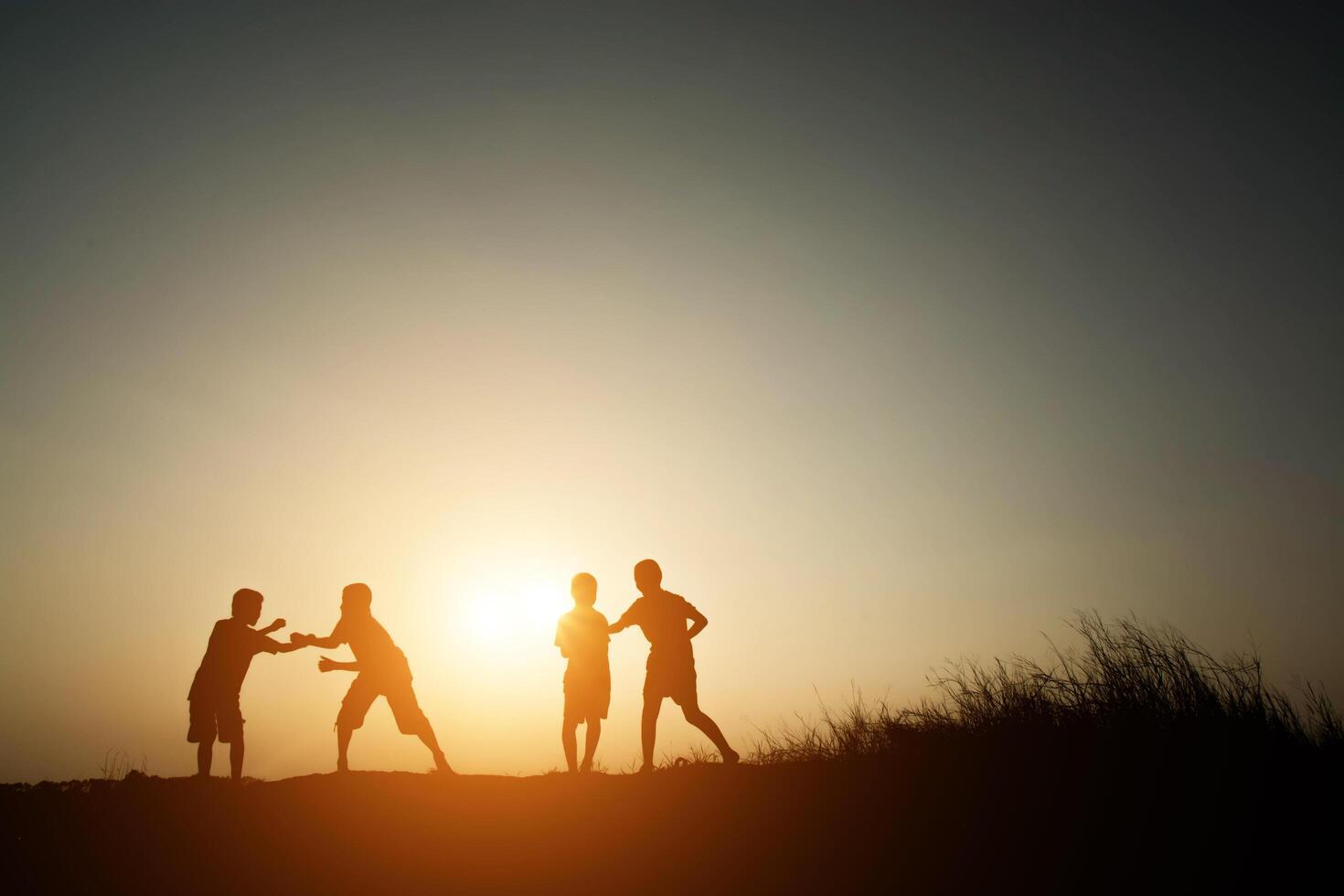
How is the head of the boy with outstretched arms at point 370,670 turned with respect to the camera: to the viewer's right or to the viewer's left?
to the viewer's left

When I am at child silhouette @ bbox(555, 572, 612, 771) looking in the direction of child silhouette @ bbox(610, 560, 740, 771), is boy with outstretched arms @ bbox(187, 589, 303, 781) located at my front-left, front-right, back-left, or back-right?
back-right

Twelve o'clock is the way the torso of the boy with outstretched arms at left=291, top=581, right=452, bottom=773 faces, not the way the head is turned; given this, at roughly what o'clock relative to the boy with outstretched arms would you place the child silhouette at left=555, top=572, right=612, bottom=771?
The child silhouette is roughly at 7 o'clock from the boy with outstretched arms.

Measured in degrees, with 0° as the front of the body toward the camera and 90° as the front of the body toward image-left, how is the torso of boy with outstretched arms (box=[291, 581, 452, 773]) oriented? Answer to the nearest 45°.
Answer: approximately 90°

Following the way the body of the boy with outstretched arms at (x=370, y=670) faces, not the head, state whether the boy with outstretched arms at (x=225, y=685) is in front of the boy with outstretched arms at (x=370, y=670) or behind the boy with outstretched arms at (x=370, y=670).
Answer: in front

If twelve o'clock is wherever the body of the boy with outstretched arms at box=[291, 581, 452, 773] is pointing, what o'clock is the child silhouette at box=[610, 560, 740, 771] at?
The child silhouette is roughly at 7 o'clock from the boy with outstretched arms.

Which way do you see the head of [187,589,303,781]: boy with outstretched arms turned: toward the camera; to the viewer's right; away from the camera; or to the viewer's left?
to the viewer's right
